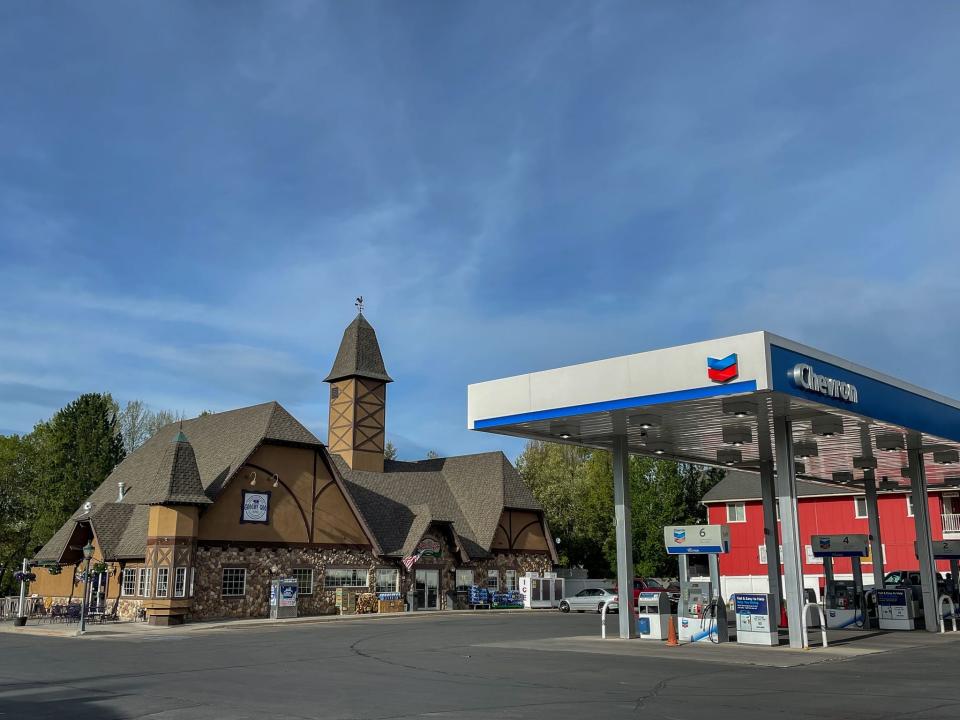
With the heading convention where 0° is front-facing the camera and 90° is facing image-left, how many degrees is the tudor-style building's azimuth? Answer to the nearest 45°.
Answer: approximately 315°

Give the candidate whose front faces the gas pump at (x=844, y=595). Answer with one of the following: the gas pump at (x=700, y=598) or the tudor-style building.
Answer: the tudor-style building
